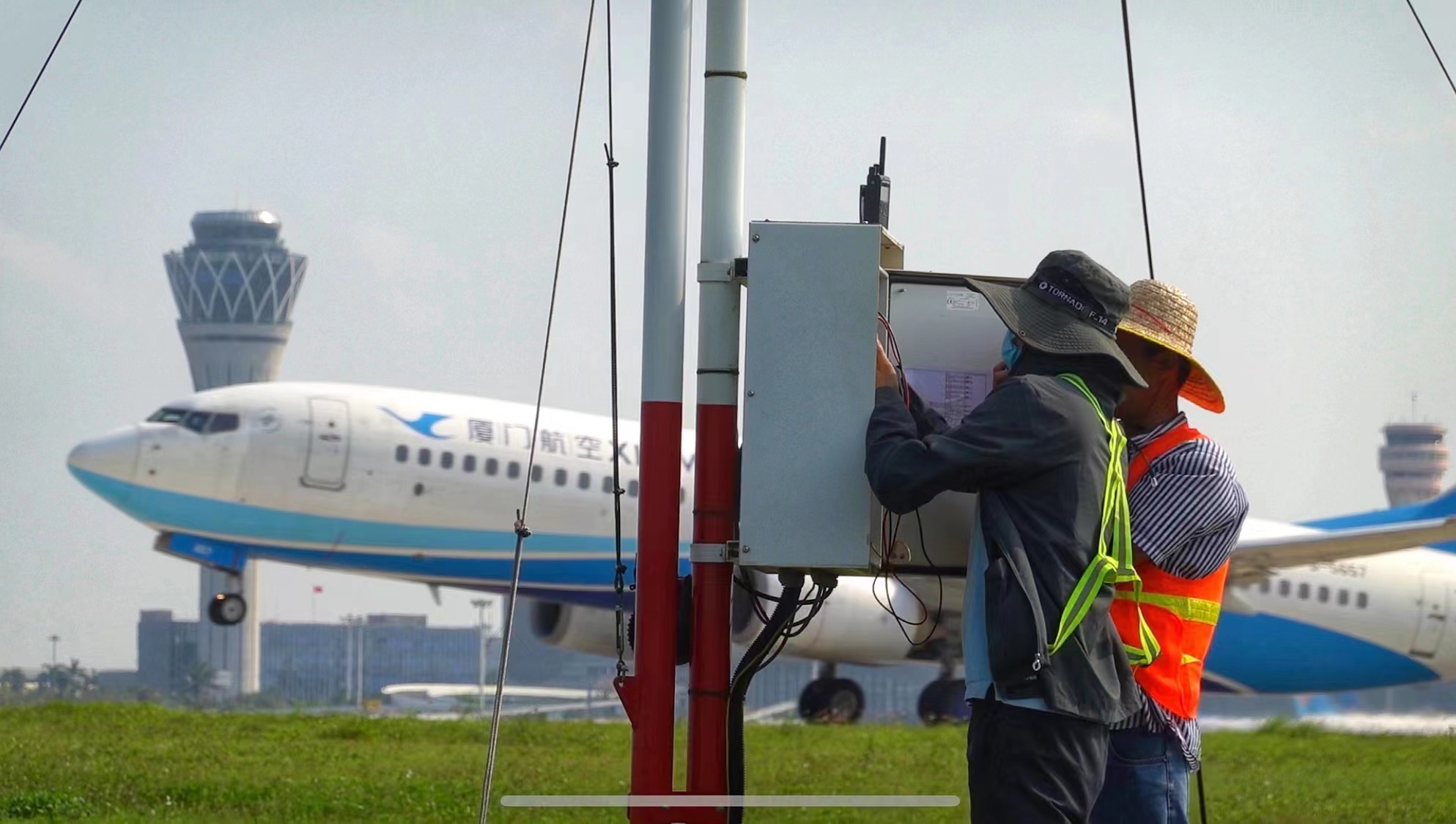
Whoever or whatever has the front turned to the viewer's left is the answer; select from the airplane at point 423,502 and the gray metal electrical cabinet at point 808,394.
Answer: the airplane

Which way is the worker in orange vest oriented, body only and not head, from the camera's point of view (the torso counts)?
to the viewer's left

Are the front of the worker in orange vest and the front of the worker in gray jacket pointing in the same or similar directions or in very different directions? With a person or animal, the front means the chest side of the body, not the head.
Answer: same or similar directions

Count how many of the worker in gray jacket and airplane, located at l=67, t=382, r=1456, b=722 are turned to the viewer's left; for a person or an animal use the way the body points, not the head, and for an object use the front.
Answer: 2

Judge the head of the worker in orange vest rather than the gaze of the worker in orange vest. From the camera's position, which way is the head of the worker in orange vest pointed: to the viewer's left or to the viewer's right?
to the viewer's left

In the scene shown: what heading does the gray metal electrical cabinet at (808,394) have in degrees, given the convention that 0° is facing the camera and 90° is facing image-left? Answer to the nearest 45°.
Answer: approximately 270°

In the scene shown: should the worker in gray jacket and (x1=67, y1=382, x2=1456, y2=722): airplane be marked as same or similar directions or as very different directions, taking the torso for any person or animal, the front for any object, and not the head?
same or similar directions

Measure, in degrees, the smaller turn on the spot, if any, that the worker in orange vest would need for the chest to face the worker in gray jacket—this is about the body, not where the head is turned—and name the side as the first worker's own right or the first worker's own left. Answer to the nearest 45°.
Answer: approximately 45° to the first worker's own left

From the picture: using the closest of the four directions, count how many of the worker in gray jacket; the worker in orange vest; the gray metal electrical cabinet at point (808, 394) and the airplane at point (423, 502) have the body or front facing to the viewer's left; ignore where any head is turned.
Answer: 3

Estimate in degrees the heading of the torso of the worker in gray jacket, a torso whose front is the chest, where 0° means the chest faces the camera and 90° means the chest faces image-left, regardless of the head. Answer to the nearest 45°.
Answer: approximately 90°

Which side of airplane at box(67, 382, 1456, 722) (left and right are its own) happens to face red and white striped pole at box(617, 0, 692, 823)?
left

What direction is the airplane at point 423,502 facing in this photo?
to the viewer's left

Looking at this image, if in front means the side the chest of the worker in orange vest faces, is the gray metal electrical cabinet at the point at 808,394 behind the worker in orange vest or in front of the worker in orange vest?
in front
